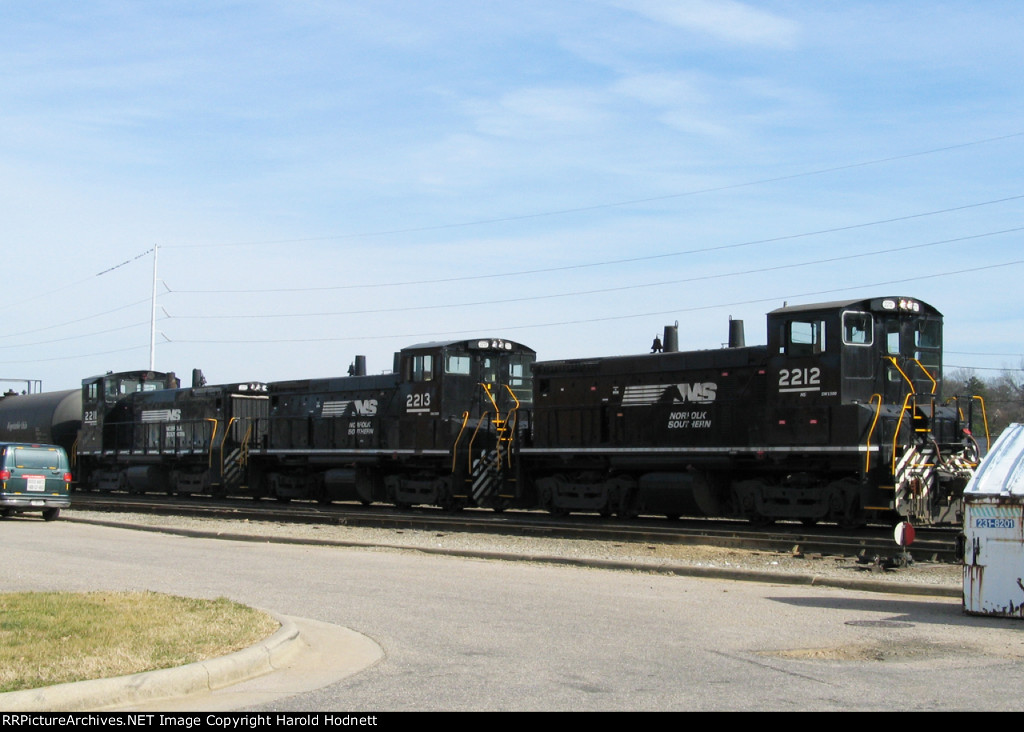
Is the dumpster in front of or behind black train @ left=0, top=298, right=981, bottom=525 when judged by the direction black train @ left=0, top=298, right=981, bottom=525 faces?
in front
